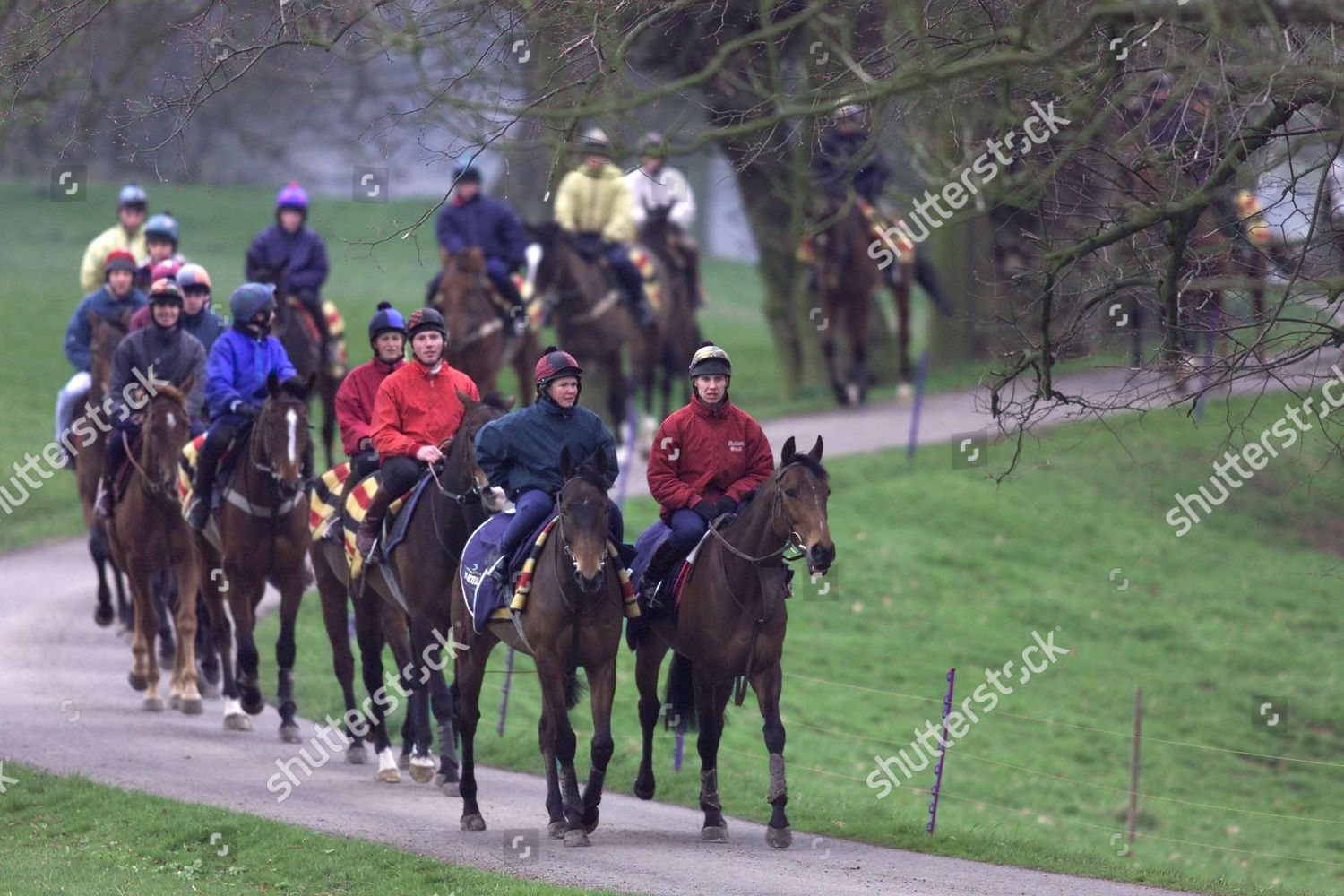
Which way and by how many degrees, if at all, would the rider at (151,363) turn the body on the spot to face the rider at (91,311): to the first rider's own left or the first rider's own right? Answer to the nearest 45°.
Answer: approximately 180°

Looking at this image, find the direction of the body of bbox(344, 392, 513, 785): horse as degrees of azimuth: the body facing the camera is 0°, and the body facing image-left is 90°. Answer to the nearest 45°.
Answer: approximately 315°

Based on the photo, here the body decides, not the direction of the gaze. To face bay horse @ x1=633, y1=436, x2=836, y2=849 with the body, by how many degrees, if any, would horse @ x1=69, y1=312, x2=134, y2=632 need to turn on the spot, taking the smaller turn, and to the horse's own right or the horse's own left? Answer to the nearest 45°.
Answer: approximately 45° to the horse's own left

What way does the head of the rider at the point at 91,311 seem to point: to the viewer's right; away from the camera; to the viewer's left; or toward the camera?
toward the camera

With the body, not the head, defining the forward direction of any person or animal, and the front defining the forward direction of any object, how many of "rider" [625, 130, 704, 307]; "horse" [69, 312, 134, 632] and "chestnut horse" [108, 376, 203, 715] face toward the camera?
3

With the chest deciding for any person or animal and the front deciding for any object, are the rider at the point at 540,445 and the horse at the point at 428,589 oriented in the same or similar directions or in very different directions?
same or similar directions

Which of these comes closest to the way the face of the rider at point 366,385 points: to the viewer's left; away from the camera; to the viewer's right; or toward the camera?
toward the camera

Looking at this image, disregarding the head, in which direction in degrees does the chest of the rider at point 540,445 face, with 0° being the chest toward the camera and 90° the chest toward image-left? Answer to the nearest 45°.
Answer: approximately 315°

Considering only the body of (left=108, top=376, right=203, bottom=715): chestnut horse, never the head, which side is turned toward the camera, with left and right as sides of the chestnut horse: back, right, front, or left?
front

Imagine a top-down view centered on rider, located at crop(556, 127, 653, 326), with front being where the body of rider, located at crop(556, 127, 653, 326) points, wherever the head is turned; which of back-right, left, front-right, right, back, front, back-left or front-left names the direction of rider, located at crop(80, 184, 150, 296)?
front-right

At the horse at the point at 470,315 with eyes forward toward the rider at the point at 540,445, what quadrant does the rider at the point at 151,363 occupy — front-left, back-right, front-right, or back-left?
front-right

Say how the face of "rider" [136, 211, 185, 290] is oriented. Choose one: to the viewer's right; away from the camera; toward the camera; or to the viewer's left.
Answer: toward the camera

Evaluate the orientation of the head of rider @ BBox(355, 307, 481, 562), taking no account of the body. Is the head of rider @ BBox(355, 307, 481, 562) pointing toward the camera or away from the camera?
toward the camera

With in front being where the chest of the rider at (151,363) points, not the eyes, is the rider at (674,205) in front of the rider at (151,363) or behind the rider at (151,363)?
behind

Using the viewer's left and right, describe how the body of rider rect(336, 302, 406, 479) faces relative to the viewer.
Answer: facing the viewer and to the right of the viewer
